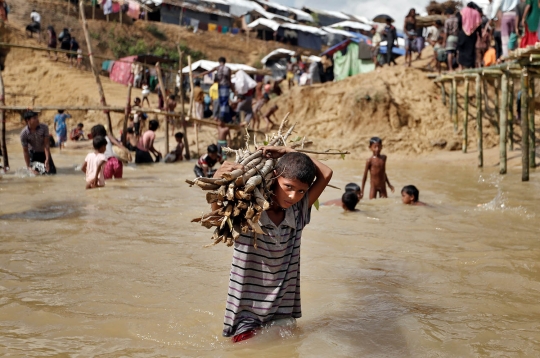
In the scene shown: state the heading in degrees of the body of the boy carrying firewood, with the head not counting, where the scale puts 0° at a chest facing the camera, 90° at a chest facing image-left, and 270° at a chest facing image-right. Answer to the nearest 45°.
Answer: approximately 0°

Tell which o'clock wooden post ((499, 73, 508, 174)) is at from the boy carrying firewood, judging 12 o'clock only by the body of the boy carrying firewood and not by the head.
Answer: The wooden post is roughly at 7 o'clock from the boy carrying firewood.

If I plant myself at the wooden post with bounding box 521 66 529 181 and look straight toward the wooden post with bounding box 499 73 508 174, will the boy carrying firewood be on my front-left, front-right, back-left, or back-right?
back-left
